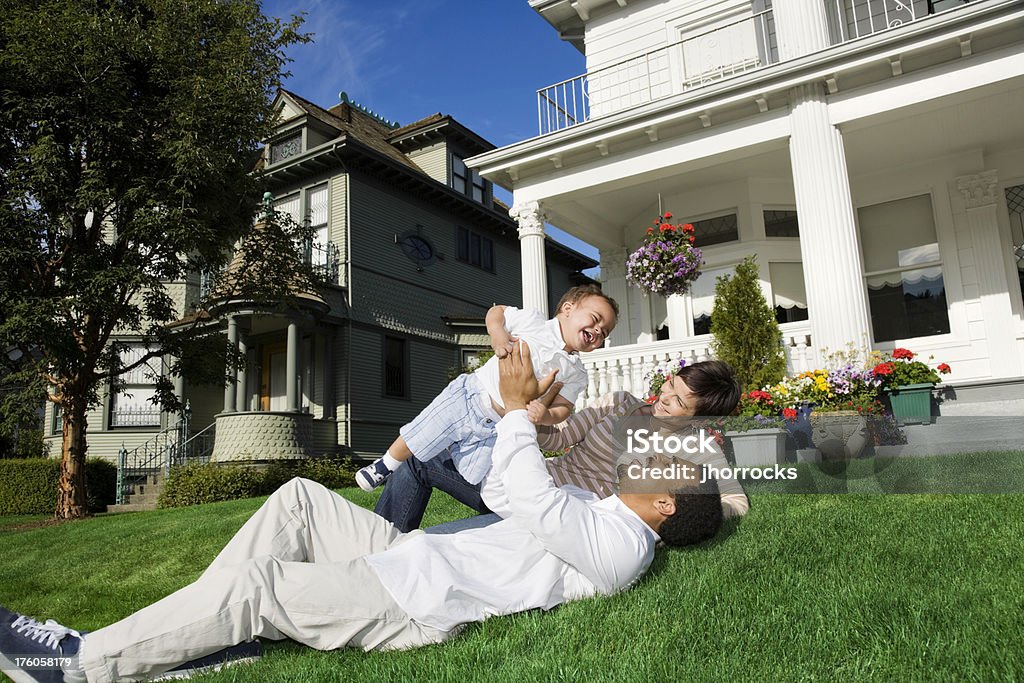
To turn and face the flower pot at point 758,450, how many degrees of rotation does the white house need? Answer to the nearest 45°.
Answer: approximately 45° to its left

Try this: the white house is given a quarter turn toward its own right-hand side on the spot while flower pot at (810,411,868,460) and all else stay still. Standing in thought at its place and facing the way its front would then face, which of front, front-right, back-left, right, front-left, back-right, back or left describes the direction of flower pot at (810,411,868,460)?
back-left

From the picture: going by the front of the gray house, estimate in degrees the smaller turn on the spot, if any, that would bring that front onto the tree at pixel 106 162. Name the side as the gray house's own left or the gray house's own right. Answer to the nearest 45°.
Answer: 0° — it already faces it

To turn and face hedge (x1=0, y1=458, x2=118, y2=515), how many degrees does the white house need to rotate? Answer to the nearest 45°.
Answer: approximately 45° to its right

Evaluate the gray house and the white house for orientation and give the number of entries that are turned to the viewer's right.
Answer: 0

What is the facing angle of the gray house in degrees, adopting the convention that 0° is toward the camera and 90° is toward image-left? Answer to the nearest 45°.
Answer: approximately 45°

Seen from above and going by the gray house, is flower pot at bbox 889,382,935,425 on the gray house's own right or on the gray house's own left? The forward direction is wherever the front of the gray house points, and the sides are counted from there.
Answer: on the gray house's own left

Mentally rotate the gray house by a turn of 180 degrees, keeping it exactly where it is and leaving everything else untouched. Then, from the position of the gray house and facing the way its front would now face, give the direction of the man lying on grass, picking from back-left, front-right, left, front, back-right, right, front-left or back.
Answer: back-right

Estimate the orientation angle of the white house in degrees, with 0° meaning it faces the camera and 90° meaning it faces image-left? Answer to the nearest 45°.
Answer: approximately 45°

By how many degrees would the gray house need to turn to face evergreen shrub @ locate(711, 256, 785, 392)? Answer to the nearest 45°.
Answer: approximately 90° to its left
